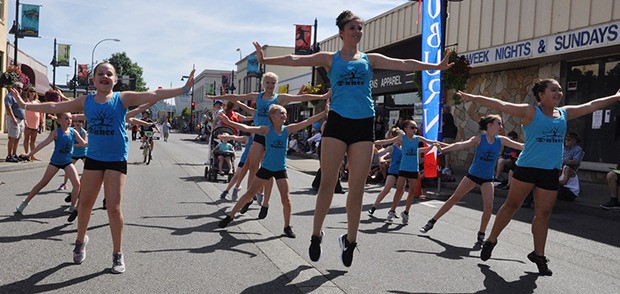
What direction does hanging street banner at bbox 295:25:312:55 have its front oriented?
toward the camera

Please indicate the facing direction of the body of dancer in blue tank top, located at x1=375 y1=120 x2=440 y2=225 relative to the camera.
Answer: toward the camera

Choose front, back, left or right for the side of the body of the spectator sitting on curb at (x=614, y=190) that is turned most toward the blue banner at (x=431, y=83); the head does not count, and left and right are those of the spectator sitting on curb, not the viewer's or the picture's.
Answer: front

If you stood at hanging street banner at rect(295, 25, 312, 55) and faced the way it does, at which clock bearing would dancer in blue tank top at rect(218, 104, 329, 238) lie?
The dancer in blue tank top is roughly at 12 o'clock from the hanging street banner.

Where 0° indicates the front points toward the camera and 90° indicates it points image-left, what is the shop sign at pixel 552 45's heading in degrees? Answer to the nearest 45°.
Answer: approximately 45°

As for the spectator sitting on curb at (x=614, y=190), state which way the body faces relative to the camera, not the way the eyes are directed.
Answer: to the viewer's left

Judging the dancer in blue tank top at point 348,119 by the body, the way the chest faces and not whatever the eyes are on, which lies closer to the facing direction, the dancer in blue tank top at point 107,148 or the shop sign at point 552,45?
the dancer in blue tank top

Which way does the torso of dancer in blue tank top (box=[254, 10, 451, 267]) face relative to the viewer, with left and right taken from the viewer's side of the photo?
facing the viewer

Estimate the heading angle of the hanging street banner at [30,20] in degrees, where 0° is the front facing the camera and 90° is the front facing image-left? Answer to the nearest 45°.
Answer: approximately 0°

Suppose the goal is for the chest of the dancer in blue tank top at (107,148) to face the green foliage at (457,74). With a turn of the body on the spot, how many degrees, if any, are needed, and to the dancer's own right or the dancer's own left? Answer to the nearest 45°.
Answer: approximately 135° to the dancer's own left
